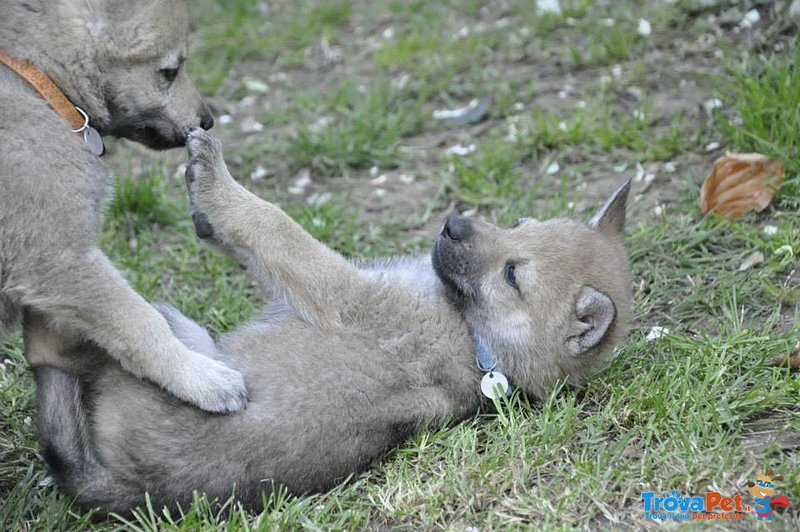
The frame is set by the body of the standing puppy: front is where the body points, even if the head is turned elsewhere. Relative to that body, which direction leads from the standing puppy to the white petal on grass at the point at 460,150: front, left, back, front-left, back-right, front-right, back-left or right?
front-left

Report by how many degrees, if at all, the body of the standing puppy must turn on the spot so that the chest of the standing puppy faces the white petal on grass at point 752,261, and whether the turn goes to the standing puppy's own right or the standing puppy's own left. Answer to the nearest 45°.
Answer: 0° — it already faces it

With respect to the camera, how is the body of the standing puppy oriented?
to the viewer's right

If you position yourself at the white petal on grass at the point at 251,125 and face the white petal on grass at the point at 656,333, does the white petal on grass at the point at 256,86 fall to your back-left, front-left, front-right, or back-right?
back-left

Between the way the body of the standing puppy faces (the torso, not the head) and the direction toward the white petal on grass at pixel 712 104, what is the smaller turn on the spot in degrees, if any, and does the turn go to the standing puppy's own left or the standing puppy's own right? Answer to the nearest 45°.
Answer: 0° — it already faces it

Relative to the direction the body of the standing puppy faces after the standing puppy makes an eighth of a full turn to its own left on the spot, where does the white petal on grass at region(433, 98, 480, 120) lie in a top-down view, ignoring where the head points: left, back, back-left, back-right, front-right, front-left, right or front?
front

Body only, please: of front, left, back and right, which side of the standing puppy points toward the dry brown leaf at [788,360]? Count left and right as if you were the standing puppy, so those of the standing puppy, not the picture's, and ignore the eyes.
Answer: front

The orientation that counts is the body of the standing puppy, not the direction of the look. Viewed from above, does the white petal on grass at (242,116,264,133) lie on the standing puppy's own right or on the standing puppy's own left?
on the standing puppy's own left

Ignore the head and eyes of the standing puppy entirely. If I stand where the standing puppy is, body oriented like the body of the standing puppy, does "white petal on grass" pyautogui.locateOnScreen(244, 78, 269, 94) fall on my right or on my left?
on my left

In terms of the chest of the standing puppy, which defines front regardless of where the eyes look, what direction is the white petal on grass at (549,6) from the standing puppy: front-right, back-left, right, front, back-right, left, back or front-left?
front-left
